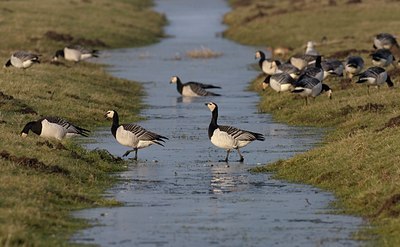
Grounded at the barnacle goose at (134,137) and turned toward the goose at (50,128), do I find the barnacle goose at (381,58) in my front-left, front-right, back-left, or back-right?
back-right

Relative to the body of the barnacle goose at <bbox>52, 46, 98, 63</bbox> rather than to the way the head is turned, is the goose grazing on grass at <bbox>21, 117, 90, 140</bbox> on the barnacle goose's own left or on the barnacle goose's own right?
on the barnacle goose's own left

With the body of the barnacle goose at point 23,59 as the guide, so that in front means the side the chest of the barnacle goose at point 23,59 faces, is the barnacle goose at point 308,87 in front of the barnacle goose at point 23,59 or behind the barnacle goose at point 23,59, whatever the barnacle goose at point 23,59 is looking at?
behind

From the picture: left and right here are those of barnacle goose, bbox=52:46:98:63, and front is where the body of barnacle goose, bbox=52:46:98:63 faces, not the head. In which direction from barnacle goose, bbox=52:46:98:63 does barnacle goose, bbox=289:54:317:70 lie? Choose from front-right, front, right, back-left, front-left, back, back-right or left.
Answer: back-left

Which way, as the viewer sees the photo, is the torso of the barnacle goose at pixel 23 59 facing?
to the viewer's left

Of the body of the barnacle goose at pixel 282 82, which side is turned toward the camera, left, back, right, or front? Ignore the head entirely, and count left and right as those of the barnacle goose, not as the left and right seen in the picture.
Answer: left

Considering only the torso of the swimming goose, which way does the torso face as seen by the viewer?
to the viewer's left

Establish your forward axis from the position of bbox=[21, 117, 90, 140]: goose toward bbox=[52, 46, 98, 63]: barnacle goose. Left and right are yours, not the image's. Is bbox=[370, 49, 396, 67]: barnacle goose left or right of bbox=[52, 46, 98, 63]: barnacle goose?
right

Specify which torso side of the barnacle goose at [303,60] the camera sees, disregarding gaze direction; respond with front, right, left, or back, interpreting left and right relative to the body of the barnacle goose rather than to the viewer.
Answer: left
